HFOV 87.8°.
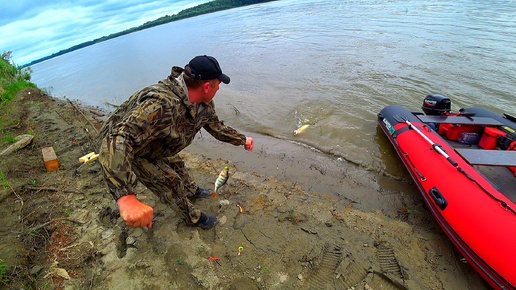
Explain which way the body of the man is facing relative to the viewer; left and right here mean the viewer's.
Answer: facing to the right of the viewer

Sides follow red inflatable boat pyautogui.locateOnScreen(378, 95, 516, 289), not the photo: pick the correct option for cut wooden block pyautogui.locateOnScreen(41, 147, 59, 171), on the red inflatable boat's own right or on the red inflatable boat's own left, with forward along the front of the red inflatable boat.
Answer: on the red inflatable boat's own right

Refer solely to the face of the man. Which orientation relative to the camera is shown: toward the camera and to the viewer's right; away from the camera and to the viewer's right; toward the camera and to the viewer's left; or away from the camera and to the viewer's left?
away from the camera and to the viewer's right

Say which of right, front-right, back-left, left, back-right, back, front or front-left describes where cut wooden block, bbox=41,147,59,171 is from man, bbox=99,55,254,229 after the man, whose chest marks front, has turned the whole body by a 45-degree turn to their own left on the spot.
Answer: left

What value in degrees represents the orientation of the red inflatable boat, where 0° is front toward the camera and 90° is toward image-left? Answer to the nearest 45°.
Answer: approximately 315°
